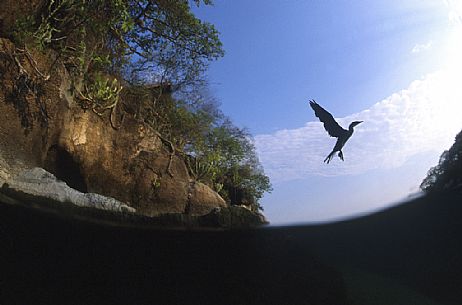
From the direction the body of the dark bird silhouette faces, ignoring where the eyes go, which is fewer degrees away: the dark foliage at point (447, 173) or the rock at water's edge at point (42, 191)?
the dark foliage

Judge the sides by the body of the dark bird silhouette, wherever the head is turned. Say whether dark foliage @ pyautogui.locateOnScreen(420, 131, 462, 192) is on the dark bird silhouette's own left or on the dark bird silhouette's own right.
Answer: on the dark bird silhouette's own left

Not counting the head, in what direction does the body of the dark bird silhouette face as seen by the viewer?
to the viewer's right

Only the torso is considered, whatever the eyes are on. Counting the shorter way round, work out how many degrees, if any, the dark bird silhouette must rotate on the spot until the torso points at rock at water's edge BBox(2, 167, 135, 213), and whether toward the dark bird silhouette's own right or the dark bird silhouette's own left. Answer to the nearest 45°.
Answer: approximately 135° to the dark bird silhouette's own right

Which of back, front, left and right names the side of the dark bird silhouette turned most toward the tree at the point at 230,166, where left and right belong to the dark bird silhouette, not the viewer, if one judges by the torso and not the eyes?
back

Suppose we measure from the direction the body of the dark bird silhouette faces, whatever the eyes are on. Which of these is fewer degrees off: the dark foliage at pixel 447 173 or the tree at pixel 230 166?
the dark foliage
